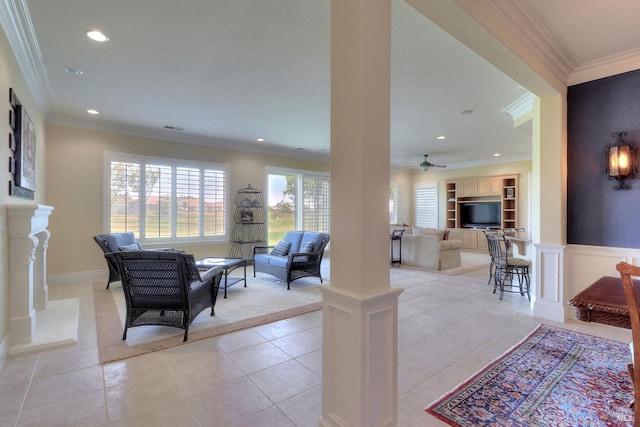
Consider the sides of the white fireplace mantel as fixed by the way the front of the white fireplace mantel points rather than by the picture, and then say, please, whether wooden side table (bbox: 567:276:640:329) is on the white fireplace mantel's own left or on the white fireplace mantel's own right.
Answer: on the white fireplace mantel's own right

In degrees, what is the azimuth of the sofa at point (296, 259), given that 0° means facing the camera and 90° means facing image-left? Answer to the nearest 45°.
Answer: approximately 45°

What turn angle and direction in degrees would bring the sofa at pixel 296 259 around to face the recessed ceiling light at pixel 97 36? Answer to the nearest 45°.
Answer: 0° — it already faces it

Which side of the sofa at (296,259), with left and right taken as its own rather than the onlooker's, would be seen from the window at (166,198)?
right

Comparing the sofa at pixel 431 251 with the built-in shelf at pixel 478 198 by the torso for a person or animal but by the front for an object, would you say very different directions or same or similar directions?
very different directions

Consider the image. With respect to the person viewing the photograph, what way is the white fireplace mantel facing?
facing to the right of the viewer

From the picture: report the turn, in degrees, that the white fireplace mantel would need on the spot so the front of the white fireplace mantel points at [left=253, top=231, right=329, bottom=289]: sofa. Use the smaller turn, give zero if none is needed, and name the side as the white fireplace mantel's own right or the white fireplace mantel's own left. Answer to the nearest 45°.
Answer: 0° — it already faces it

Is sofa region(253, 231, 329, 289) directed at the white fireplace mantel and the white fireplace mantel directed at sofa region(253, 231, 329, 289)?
yes

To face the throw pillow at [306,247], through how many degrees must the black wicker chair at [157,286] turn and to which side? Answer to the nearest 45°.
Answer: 0° — it already faces it

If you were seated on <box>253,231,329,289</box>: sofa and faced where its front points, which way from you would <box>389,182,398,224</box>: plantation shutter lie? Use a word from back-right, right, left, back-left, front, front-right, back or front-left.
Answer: back

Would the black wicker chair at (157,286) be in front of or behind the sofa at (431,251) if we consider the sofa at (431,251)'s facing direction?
behind

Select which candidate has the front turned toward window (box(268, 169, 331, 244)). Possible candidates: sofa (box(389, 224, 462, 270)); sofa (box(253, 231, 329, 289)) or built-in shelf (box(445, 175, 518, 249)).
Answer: the built-in shelf

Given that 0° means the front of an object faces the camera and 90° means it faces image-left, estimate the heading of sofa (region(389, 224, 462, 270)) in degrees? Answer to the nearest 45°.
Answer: approximately 225°
